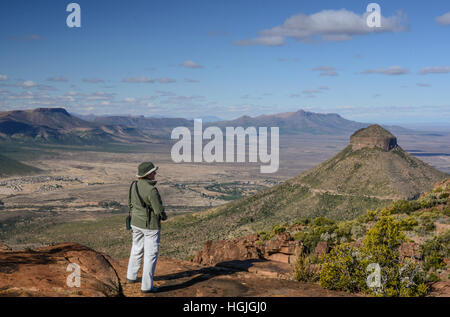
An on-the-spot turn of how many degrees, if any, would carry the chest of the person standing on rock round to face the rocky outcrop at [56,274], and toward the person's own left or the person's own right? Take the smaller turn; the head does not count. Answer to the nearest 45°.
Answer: approximately 135° to the person's own left
